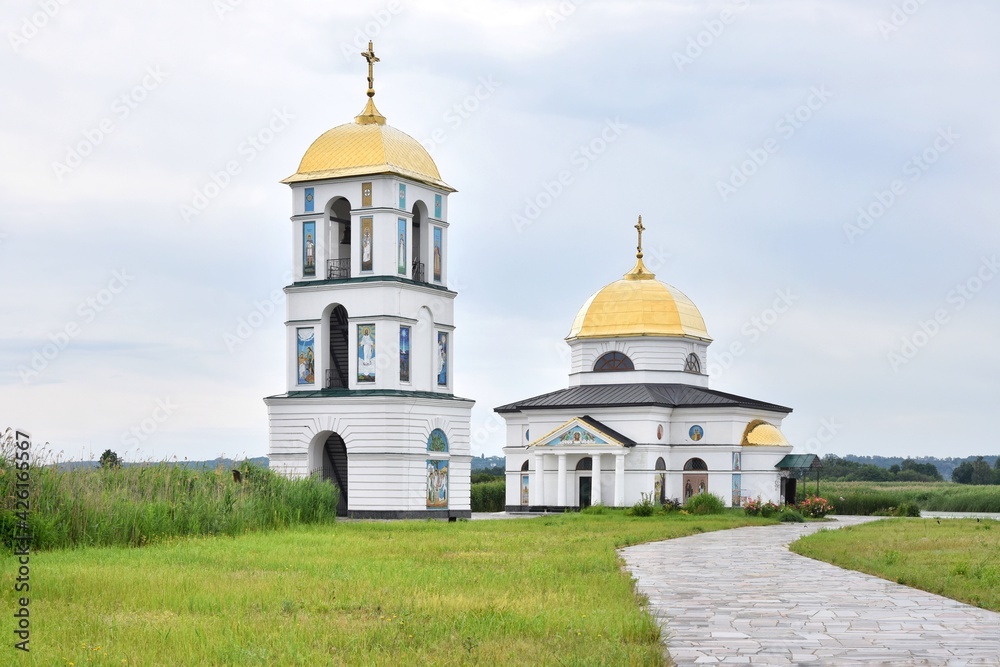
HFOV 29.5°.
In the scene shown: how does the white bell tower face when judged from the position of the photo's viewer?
facing the viewer and to the left of the viewer

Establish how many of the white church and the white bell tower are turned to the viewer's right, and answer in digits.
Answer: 0

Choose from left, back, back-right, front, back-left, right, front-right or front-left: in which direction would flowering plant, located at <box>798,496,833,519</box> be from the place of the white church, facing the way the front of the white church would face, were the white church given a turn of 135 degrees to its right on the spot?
back-right

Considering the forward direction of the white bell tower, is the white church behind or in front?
behind

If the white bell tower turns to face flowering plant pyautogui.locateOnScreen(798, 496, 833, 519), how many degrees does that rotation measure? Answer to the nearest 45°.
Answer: approximately 135° to its left
